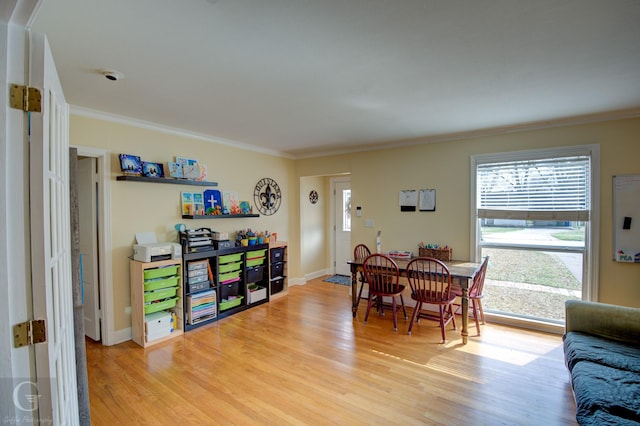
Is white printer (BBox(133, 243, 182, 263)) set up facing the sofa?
yes

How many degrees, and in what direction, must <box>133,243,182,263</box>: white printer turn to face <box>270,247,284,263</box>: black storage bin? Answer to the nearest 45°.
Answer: approximately 90° to its left

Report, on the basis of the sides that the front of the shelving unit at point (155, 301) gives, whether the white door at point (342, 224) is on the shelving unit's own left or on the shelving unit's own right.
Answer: on the shelving unit's own left

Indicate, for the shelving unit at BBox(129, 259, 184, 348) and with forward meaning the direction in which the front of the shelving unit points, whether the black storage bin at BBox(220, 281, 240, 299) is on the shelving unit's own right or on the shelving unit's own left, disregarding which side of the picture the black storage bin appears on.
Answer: on the shelving unit's own left

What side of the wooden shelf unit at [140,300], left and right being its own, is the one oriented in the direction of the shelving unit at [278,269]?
left

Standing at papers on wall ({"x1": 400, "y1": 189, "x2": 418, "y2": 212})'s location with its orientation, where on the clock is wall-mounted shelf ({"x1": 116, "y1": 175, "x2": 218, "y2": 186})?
The wall-mounted shelf is roughly at 2 o'clock from the papers on wall.

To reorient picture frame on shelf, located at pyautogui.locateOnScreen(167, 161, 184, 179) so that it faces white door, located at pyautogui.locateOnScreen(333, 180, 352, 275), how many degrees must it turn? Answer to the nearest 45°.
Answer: approximately 90° to its left

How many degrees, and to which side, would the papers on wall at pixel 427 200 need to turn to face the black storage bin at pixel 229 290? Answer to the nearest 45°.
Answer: approximately 90° to its right

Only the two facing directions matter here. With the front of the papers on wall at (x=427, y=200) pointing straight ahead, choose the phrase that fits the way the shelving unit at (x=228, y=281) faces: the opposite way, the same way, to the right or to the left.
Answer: to the left
